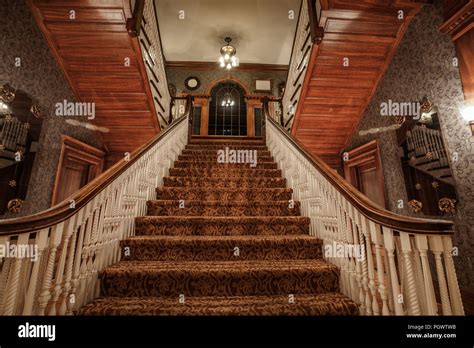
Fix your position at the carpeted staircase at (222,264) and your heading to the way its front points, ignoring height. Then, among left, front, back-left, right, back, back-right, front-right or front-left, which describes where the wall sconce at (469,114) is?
left

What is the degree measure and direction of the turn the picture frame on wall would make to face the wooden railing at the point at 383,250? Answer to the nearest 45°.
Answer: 0° — it already faces it

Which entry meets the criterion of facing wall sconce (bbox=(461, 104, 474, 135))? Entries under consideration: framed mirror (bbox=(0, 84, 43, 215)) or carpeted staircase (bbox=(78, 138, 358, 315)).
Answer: the framed mirror

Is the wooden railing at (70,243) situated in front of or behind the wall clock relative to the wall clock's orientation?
in front

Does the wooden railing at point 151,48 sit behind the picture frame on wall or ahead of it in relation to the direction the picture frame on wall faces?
ahead

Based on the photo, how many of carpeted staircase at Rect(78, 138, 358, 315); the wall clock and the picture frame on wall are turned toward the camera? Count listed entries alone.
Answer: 3

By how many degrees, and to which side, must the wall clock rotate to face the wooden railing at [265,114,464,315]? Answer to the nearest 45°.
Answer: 0° — it already faces it

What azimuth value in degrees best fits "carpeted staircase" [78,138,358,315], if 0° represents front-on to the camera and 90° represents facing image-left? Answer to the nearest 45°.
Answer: approximately 0°

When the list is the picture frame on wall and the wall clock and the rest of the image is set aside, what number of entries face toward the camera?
2

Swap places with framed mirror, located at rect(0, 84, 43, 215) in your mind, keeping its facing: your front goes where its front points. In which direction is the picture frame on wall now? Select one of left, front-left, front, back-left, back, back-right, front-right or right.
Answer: front-left
